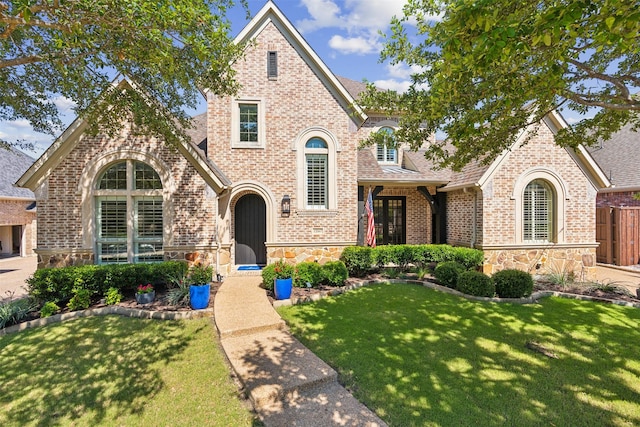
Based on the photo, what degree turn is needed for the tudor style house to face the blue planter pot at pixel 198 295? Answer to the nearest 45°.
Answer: approximately 45° to its right

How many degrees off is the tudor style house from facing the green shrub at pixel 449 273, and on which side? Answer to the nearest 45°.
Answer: approximately 90° to its left

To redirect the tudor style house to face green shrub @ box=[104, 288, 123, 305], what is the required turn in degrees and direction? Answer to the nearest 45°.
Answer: approximately 45° to its right

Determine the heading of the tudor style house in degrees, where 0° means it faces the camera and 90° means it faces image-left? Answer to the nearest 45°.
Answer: approximately 0°

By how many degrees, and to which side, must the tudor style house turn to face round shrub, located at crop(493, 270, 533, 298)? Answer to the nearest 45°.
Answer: approximately 45° to its left

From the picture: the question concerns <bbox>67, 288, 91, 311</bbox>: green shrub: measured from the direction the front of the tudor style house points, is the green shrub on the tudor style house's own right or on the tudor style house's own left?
on the tudor style house's own right

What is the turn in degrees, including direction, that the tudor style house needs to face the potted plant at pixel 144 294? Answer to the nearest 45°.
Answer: approximately 45° to its right

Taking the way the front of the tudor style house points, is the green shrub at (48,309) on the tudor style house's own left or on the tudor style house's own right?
on the tudor style house's own right

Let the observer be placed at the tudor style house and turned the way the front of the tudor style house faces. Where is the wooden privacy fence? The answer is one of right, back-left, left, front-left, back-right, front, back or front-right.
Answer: left
